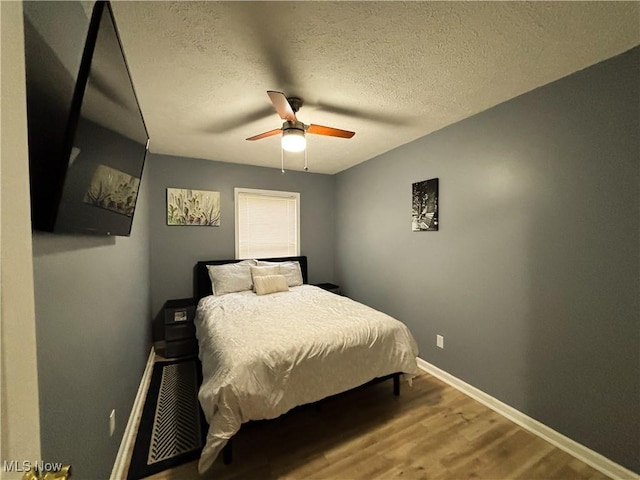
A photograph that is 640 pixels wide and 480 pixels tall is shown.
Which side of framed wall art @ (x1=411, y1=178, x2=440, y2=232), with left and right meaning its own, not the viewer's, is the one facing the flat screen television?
front

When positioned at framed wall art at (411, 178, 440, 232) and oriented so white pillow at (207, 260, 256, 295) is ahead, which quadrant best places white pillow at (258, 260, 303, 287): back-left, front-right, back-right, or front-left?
front-right

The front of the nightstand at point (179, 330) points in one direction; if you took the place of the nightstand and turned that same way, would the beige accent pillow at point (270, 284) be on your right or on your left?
on your left

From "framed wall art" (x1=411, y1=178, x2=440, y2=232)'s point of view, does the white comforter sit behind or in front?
in front

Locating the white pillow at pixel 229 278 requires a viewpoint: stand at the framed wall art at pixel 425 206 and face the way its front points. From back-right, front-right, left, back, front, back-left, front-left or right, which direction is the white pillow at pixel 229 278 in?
front-right

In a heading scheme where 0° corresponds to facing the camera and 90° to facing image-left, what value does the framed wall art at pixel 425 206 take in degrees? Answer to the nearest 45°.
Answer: approximately 45°

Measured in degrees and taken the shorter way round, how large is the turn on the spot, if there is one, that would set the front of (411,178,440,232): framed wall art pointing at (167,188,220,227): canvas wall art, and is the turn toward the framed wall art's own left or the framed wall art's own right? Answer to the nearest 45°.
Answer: approximately 45° to the framed wall art's own right

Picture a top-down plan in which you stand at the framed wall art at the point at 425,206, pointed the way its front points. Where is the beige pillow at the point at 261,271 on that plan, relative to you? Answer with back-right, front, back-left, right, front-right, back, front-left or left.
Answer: front-right

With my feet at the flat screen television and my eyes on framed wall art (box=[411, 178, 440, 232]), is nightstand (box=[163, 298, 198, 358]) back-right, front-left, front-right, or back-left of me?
front-left

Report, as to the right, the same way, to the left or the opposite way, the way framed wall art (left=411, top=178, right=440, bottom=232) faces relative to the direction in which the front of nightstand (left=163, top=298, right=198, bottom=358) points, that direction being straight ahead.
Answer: to the right

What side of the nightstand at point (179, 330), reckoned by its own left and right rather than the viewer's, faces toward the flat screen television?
front

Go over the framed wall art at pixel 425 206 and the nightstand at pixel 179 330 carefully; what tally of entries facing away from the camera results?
0

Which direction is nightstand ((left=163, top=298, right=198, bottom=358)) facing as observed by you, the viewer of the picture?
facing the viewer

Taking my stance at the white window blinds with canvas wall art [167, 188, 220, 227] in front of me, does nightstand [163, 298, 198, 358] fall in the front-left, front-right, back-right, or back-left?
front-left
